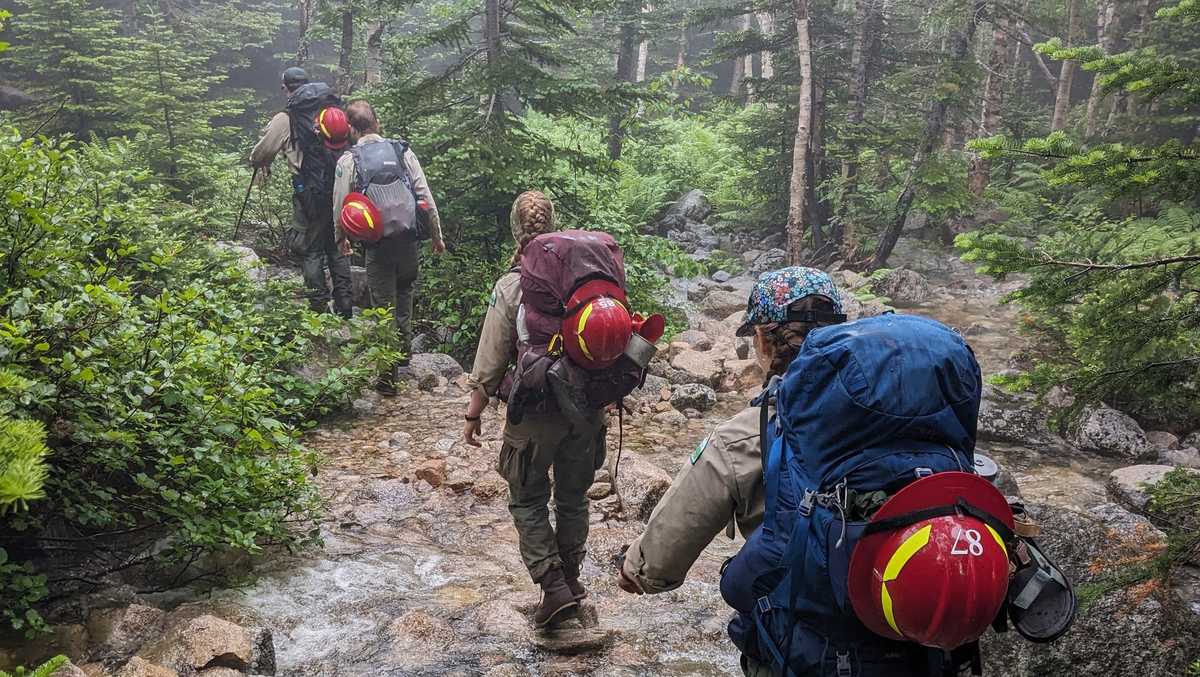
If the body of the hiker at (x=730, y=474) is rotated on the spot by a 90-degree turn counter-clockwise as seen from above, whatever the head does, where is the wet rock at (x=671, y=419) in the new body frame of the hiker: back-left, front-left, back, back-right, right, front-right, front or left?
back-right

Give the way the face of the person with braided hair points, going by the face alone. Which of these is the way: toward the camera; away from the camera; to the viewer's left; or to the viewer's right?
away from the camera

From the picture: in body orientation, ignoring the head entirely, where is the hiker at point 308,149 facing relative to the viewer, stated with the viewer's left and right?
facing away from the viewer and to the left of the viewer

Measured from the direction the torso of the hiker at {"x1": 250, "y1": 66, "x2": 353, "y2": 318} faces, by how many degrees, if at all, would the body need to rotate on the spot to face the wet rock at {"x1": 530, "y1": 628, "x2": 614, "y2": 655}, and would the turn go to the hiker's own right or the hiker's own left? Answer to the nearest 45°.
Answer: approximately 135° to the hiker's own left

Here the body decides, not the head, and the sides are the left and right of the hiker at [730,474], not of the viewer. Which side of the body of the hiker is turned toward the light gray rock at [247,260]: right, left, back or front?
front

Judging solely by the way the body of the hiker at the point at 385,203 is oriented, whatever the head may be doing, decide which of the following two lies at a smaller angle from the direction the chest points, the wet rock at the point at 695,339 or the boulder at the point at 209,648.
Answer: the wet rock

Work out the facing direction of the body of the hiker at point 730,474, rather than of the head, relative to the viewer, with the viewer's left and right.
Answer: facing away from the viewer and to the left of the viewer

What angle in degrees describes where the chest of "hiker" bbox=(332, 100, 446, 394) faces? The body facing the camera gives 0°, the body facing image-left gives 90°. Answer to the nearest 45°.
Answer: approximately 180°
